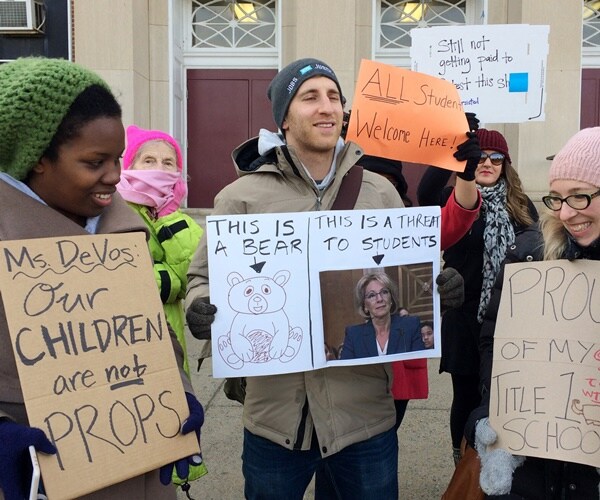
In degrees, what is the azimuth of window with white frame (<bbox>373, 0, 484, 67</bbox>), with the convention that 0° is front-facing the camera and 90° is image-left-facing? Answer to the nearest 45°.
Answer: approximately 0°

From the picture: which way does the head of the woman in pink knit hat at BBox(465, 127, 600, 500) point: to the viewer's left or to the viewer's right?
to the viewer's left

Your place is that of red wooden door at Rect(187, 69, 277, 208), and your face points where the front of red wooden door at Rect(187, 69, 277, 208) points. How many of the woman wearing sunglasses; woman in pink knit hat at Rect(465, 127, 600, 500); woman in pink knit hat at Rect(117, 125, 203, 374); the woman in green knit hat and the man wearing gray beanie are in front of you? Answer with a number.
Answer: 5

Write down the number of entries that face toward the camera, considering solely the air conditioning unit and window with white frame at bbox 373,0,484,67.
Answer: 2

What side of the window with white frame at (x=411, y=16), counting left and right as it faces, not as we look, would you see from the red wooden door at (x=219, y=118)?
right

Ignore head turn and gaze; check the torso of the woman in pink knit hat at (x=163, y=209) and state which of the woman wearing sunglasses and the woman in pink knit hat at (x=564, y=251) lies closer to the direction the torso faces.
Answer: the woman in pink knit hat

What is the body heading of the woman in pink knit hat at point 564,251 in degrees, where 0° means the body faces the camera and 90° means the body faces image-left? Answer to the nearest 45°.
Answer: approximately 0°
